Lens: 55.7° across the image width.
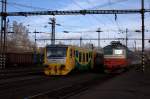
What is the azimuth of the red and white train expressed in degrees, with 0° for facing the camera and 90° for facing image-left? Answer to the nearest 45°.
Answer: approximately 45°
